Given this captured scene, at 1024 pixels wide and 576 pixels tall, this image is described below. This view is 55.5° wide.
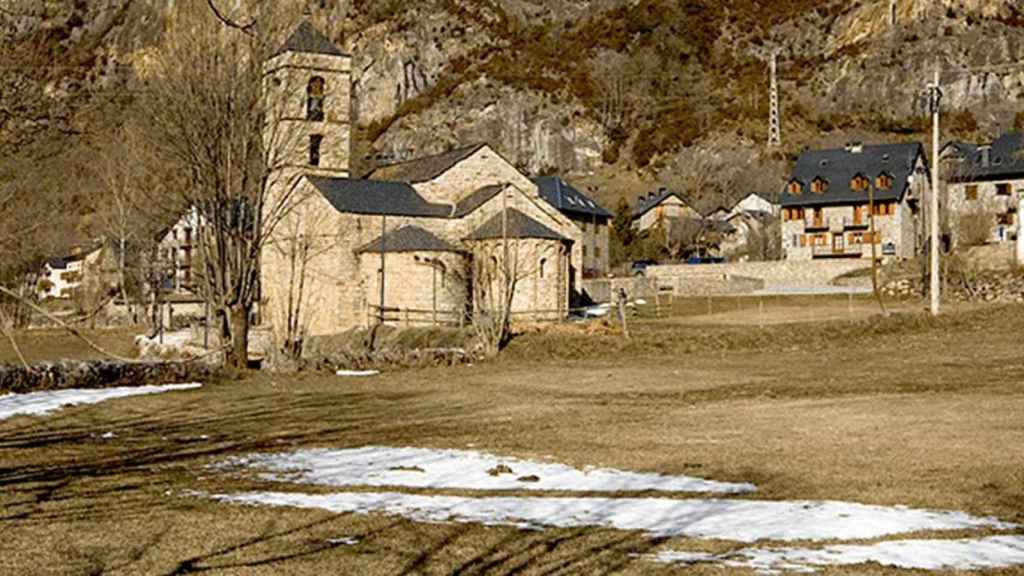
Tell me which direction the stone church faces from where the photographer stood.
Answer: facing away from the viewer and to the left of the viewer

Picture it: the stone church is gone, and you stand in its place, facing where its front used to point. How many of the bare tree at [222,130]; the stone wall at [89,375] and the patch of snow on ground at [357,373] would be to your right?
0

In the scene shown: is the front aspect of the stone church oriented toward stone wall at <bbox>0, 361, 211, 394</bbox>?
no

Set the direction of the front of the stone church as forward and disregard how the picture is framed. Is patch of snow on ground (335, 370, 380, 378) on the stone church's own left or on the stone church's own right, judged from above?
on the stone church's own left

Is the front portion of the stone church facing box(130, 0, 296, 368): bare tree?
no

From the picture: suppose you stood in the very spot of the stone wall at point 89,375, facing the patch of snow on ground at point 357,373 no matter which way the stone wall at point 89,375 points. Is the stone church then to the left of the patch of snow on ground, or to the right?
left
